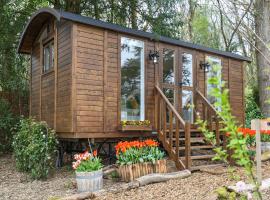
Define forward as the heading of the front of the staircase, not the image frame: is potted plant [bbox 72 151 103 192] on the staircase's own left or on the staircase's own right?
on the staircase's own right

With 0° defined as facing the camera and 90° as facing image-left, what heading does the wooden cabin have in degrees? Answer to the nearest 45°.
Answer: approximately 315°

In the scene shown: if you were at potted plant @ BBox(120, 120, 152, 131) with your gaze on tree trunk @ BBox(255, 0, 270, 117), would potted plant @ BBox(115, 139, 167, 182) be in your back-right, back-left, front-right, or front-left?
back-right

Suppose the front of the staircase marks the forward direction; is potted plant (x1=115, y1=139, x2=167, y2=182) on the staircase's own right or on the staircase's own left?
on the staircase's own right

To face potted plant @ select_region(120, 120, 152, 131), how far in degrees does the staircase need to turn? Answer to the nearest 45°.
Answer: approximately 135° to its right

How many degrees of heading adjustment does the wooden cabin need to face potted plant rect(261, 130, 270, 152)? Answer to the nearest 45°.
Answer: approximately 45° to its left

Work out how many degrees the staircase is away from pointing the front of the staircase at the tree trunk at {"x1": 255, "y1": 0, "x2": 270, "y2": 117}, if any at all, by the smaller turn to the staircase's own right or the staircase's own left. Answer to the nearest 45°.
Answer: approximately 90° to the staircase's own left
